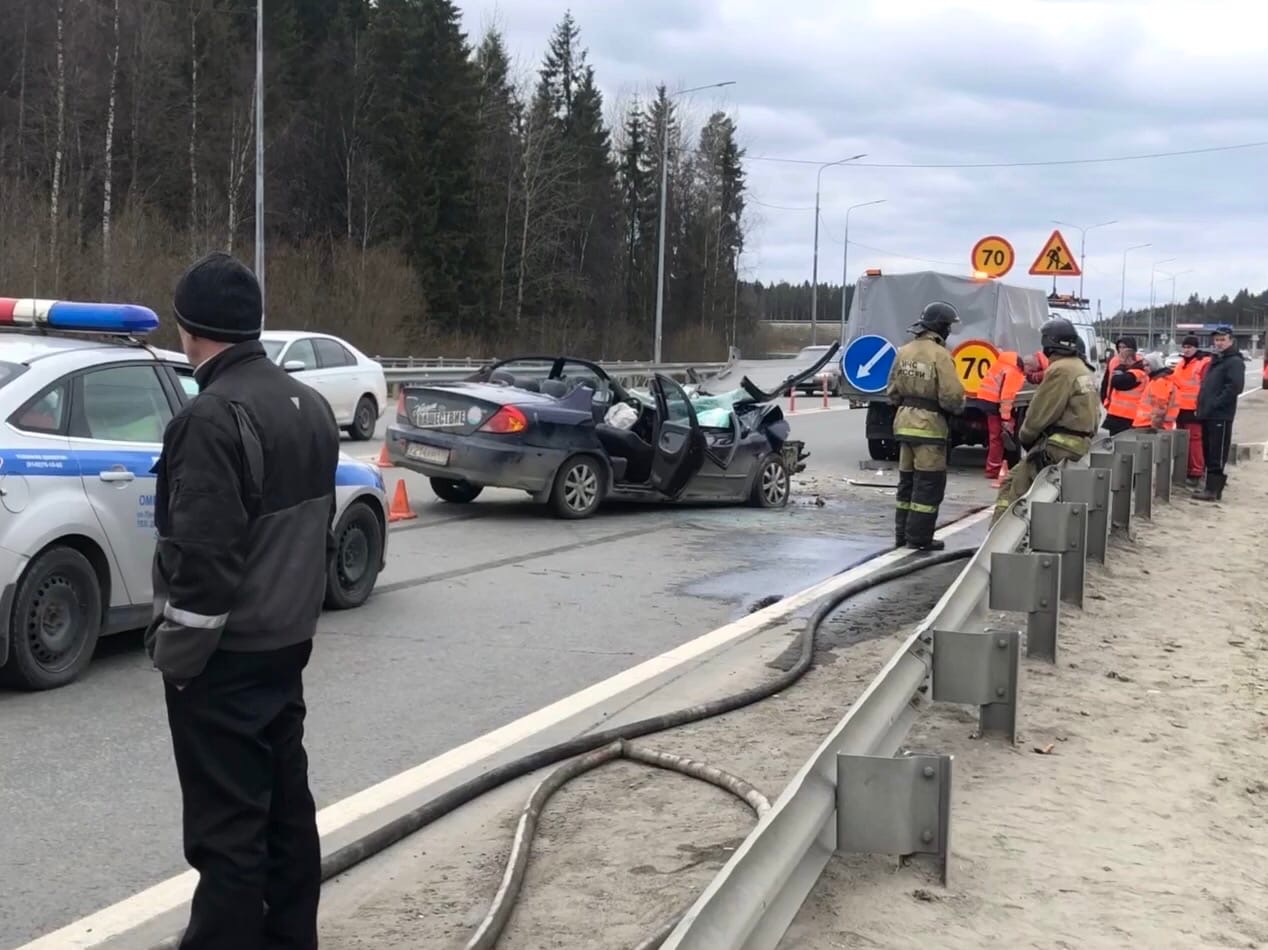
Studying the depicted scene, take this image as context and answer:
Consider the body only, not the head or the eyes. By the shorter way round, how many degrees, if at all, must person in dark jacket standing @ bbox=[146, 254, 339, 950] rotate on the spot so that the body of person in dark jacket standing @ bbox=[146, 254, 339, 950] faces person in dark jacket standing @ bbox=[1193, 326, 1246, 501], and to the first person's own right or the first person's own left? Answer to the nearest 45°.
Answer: approximately 90° to the first person's own right

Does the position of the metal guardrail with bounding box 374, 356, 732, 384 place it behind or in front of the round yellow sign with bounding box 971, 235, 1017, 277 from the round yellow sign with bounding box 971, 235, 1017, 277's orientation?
behind

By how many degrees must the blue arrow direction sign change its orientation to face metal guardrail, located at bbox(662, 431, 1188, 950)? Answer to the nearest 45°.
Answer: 0° — it already faces it

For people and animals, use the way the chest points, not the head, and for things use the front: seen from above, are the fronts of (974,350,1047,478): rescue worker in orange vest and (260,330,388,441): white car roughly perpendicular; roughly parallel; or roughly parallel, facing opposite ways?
roughly perpendicular

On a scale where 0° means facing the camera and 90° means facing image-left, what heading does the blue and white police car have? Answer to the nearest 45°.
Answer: approximately 225°

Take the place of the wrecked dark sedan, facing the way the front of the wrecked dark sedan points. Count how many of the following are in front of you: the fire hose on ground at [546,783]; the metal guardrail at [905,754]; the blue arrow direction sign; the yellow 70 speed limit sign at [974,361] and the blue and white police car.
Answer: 2

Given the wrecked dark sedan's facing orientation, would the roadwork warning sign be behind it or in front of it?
in front

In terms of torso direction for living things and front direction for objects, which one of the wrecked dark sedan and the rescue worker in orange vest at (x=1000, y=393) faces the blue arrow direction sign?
the wrecked dark sedan

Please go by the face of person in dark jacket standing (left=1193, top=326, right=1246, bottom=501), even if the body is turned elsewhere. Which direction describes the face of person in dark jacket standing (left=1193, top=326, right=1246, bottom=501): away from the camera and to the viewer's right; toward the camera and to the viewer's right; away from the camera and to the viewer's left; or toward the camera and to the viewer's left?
toward the camera and to the viewer's left
